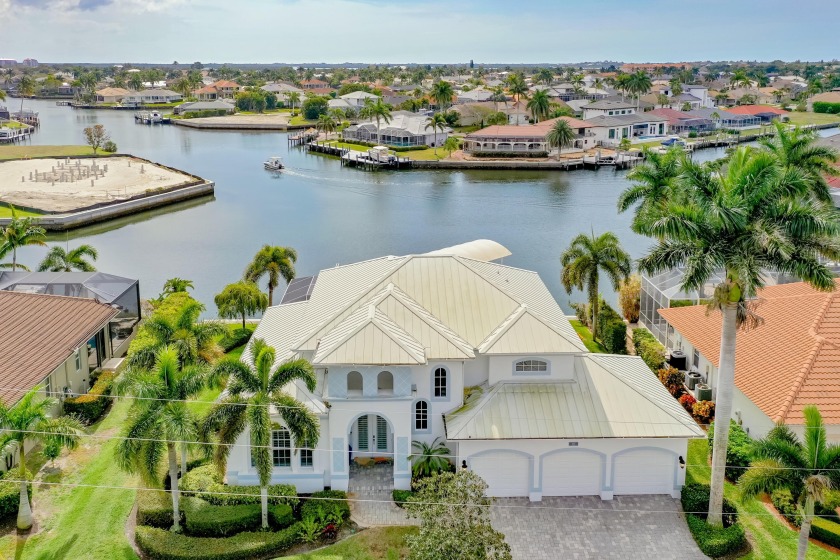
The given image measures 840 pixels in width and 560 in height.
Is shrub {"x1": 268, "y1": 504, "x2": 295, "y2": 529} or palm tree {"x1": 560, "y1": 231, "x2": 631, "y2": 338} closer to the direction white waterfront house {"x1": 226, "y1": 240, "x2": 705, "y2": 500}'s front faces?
the shrub

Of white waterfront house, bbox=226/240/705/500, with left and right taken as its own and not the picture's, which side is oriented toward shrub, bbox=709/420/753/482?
left

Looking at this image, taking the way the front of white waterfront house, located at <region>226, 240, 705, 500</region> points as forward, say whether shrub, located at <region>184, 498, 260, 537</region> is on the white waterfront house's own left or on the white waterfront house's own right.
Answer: on the white waterfront house's own right

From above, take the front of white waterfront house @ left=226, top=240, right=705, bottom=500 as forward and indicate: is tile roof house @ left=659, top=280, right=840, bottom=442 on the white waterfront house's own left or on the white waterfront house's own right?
on the white waterfront house's own left

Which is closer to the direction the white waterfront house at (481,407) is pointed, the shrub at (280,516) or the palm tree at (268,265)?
the shrub

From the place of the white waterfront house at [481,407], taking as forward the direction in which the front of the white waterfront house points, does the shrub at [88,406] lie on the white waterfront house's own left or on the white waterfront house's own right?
on the white waterfront house's own right

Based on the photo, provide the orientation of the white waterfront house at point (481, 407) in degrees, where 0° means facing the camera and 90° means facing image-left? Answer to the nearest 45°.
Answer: approximately 0°

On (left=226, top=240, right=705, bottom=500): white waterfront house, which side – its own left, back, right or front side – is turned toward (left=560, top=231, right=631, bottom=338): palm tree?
back

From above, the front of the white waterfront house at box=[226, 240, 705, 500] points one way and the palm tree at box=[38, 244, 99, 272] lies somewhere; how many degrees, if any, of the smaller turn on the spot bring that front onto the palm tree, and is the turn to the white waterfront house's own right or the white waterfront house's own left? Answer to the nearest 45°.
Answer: approximately 135° to the white waterfront house's own right
